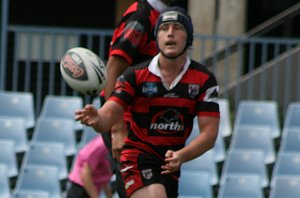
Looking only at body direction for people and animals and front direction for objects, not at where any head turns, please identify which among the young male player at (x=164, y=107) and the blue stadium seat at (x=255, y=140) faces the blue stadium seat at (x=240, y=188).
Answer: the blue stadium seat at (x=255, y=140)

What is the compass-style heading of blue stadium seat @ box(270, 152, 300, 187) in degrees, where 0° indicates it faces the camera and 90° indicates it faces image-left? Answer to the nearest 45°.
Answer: approximately 0°

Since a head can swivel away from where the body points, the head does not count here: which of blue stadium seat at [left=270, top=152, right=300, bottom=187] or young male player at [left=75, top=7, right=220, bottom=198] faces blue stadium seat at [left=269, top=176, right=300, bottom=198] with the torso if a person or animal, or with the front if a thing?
blue stadium seat at [left=270, top=152, right=300, bottom=187]

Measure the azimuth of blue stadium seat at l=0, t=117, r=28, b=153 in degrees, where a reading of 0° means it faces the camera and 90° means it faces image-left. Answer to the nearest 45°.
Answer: approximately 0°

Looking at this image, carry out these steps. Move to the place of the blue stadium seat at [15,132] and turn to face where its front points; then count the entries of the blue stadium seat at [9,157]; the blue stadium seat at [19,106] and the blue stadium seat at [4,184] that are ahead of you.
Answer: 2

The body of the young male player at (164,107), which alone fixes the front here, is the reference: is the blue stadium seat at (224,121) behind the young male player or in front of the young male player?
behind

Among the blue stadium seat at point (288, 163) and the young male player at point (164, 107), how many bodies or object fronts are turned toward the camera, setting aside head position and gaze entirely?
2

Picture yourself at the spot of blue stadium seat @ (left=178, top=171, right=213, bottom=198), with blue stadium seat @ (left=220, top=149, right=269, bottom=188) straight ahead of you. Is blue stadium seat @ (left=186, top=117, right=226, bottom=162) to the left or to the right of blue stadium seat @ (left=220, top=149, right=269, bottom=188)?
left
